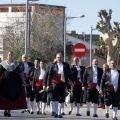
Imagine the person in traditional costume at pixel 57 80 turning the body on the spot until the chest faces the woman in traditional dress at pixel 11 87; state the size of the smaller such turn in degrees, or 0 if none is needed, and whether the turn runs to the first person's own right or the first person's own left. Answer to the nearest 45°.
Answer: approximately 90° to the first person's own right

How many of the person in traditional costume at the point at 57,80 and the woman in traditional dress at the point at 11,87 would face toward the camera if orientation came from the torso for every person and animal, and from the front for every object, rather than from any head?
2

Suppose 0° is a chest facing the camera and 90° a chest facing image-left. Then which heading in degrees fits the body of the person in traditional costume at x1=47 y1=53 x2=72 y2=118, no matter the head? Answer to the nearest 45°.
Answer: approximately 0°

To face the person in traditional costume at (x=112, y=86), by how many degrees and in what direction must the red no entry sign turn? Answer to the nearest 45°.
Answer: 0° — it already faces them

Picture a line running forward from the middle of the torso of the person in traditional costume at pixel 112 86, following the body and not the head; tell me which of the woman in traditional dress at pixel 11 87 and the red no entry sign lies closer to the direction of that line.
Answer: the woman in traditional dress

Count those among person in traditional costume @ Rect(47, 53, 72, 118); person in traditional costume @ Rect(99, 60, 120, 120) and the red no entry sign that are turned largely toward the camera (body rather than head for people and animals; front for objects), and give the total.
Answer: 3

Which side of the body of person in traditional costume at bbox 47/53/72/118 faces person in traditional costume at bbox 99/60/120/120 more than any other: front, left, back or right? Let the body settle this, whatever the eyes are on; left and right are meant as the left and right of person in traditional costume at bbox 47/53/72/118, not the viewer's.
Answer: left
